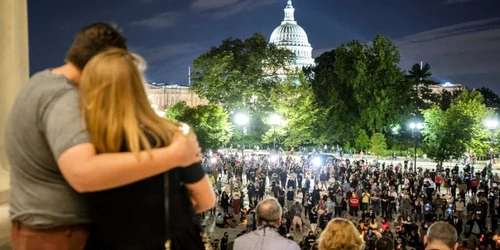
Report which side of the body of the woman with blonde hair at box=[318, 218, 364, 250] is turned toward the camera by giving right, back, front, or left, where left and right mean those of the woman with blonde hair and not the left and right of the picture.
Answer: back

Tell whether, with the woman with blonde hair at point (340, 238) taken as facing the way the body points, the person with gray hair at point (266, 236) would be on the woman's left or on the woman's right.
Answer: on the woman's left

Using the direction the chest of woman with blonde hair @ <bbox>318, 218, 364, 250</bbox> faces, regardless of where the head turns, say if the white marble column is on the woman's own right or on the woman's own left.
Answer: on the woman's own left

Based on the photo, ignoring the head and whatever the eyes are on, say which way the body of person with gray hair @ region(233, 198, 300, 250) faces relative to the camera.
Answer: away from the camera

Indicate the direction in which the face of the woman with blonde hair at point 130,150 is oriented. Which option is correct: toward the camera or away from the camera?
away from the camera

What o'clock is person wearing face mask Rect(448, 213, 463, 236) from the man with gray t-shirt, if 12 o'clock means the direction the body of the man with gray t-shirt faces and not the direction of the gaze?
The person wearing face mask is roughly at 12 o'clock from the man with gray t-shirt.

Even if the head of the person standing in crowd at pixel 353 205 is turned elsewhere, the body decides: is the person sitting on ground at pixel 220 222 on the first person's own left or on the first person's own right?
on the first person's own right

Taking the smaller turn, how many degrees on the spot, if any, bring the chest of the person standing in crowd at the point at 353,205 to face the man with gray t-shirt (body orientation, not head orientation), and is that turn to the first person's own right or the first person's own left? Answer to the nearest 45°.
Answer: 0° — they already face them

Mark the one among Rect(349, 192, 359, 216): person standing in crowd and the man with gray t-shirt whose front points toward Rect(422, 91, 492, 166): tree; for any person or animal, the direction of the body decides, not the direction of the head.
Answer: the man with gray t-shirt

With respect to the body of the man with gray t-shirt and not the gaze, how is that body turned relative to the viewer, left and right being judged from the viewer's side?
facing away from the viewer and to the right of the viewer
